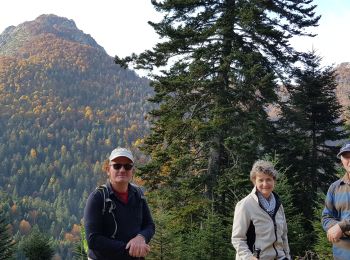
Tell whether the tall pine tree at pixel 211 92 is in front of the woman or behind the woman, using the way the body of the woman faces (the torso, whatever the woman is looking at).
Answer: behind

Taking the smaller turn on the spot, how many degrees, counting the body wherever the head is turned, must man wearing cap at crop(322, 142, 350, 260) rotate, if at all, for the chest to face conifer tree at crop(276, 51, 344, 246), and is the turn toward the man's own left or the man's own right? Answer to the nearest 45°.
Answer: approximately 180°

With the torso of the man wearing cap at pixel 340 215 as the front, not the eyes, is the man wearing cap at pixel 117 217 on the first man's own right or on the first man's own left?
on the first man's own right

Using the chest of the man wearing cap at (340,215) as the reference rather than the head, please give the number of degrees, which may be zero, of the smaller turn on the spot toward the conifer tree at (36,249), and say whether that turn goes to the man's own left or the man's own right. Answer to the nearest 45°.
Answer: approximately 135° to the man's own right

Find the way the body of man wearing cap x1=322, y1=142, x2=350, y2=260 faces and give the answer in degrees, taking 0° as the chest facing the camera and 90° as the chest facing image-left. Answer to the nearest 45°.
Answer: approximately 0°

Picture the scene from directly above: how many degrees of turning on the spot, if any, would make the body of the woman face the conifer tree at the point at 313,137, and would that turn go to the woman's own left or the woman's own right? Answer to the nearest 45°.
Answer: approximately 135° to the woman's own left

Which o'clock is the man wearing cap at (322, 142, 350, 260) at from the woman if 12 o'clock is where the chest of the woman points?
The man wearing cap is roughly at 10 o'clock from the woman.

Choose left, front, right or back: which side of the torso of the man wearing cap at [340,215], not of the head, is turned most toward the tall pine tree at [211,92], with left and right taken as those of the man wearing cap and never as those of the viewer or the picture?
back

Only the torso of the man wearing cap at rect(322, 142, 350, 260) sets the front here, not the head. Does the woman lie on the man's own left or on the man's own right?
on the man's own right
